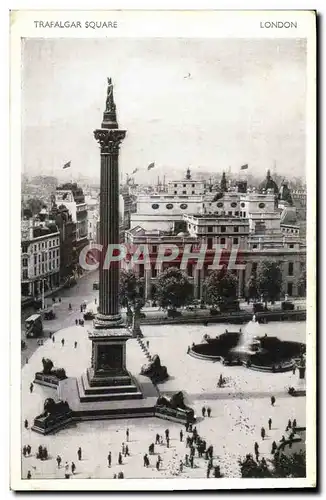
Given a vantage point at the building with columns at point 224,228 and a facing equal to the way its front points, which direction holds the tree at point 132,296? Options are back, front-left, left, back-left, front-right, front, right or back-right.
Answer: right

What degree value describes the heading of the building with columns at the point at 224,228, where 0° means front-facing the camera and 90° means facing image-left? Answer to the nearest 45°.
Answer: approximately 0°

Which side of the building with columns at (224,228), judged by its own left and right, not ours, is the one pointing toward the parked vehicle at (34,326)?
right

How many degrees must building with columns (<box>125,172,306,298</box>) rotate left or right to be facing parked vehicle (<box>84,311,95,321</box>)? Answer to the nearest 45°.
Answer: approximately 90° to its right
